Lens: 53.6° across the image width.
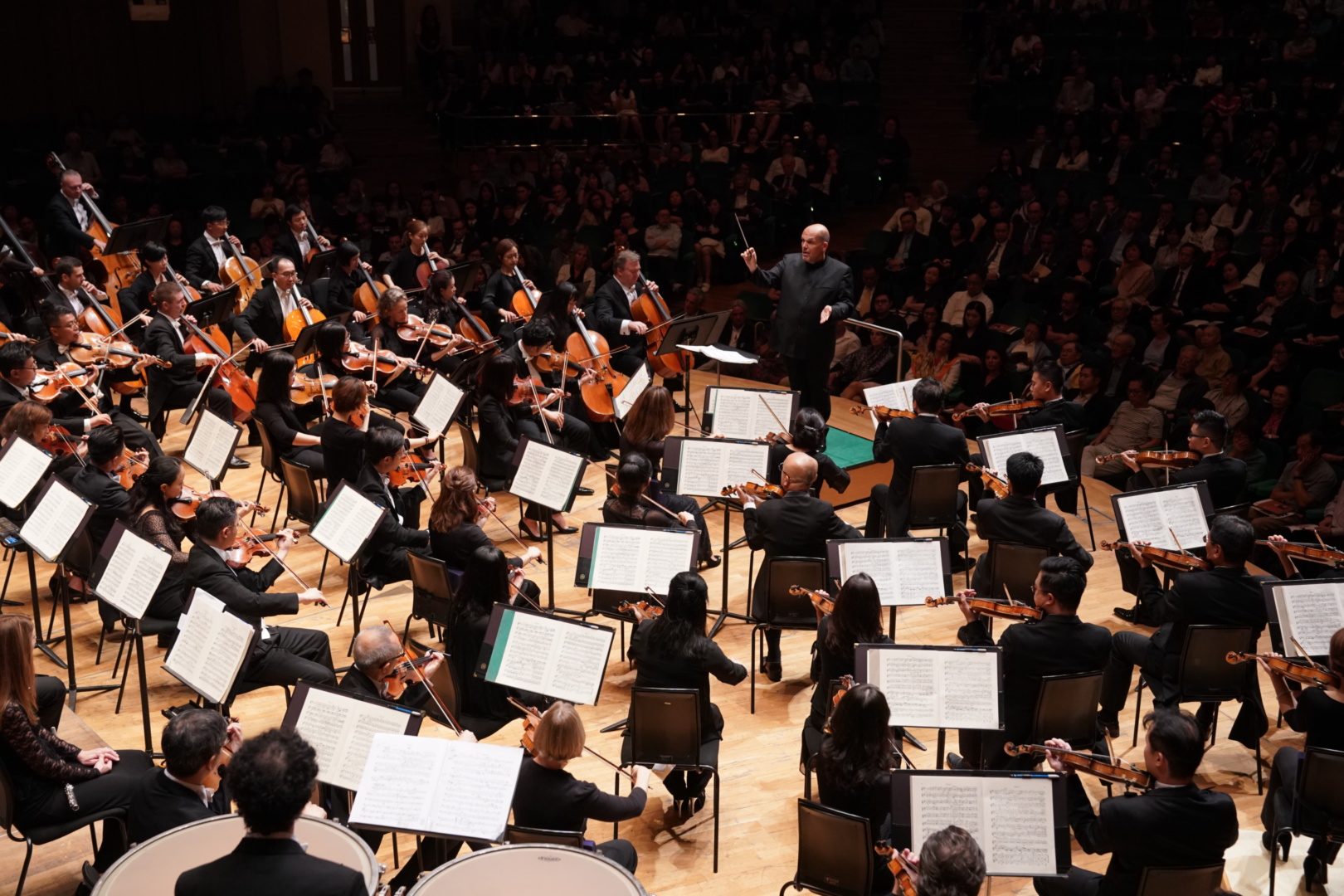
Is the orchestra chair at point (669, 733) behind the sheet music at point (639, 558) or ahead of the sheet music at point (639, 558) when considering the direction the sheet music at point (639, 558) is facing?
ahead

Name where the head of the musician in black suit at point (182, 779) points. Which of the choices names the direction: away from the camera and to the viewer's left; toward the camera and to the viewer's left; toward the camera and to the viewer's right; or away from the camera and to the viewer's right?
away from the camera and to the viewer's right

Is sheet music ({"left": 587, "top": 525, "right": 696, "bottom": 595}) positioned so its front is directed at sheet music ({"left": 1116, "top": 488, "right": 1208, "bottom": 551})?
no

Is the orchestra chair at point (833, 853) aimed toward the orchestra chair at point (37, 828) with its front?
no

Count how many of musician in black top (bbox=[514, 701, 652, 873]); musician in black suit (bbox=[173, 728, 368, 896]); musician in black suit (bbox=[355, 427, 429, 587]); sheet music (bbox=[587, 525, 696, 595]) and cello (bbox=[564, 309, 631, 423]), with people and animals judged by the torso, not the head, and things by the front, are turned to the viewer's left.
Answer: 0

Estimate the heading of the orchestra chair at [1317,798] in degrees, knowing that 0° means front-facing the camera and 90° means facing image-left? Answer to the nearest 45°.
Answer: approximately 135°

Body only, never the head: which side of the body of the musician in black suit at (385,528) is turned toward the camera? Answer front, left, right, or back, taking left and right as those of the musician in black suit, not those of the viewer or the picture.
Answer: right

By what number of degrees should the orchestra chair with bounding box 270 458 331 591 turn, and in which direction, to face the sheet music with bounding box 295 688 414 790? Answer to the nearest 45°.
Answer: approximately 135° to its right

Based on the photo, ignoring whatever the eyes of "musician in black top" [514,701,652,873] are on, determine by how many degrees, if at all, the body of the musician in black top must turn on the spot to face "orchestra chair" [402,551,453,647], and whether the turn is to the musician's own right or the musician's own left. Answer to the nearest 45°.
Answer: approximately 45° to the musician's own left

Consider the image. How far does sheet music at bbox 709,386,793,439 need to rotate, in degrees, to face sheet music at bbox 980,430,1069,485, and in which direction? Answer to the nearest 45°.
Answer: approximately 90° to its left

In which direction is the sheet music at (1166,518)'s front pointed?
toward the camera

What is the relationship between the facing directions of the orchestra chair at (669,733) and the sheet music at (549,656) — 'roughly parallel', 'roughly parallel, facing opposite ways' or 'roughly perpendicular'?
roughly parallel, facing opposite ways

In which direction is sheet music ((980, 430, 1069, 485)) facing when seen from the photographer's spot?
facing the viewer

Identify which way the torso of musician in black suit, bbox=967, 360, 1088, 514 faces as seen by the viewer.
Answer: to the viewer's left

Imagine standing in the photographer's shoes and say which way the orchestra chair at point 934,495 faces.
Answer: facing away from the viewer

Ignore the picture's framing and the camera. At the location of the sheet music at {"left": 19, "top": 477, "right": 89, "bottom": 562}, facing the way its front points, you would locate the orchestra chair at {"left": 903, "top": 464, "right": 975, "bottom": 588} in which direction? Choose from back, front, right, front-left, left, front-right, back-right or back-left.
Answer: back-left

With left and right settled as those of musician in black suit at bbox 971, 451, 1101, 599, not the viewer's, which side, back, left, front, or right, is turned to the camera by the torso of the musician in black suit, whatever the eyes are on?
back

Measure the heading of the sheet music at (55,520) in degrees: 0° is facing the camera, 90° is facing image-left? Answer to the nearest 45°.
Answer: approximately 45°

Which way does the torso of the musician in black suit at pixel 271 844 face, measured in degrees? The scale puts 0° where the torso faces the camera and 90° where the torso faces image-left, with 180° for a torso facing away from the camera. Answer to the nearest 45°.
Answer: approximately 180°
